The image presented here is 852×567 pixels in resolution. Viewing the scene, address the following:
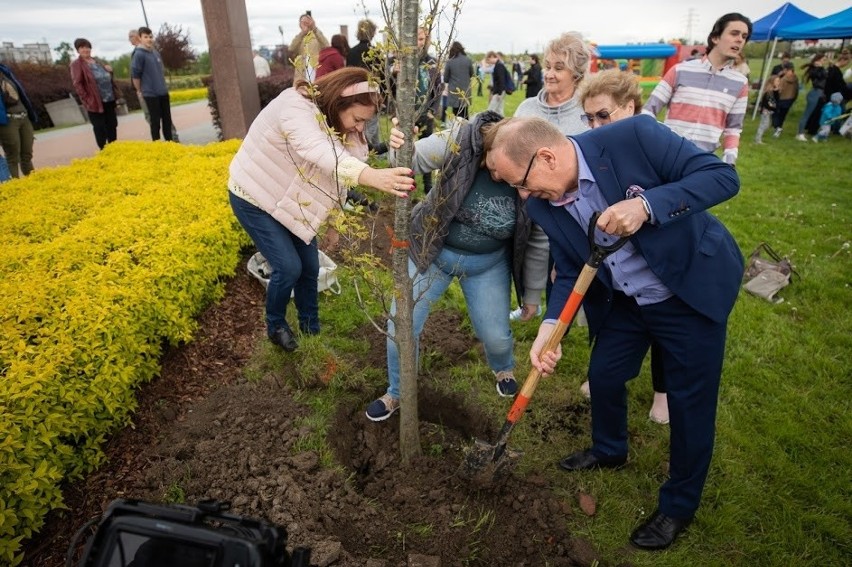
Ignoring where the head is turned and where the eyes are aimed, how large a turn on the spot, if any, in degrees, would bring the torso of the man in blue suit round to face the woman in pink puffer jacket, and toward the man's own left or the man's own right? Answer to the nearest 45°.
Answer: approximately 45° to the man's own right

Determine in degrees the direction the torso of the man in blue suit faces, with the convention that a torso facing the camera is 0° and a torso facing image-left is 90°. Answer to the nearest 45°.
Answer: approximately 45°

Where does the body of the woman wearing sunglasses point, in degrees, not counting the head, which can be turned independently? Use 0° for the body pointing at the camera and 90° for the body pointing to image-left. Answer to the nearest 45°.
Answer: approximately 45°

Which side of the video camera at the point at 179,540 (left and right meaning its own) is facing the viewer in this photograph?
back

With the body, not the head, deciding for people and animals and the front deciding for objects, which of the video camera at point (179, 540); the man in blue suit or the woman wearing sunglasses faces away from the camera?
the video camera

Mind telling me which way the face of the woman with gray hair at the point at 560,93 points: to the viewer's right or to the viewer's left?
to the viewer's left

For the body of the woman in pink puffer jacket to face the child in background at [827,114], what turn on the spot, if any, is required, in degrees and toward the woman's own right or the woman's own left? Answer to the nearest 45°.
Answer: approximately 90° to the woman's own left

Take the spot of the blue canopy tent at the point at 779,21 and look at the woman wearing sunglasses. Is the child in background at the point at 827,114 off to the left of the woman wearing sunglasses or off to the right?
left

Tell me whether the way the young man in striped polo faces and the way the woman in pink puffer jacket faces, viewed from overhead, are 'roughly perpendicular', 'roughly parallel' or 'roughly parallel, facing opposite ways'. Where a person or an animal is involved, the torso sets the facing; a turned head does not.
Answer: roughly perpendicular

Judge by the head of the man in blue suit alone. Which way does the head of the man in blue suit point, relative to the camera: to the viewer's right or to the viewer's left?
to the viewer's left

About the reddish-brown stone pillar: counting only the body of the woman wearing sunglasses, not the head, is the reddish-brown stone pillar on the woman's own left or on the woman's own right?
on the woman's own right

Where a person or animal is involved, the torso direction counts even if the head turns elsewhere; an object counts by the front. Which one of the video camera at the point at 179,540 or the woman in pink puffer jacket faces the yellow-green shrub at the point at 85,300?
the video camera
